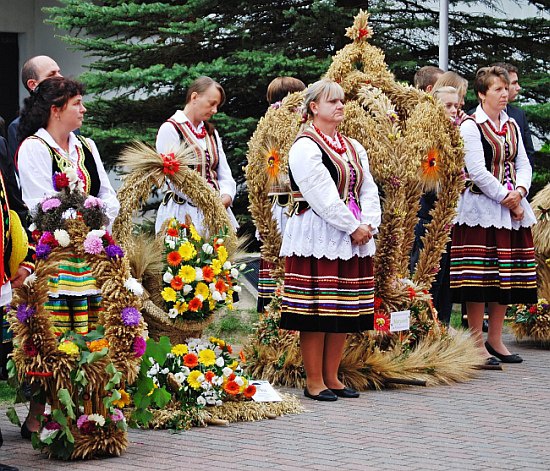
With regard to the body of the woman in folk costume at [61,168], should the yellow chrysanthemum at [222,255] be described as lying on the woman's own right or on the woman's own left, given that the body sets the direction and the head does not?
on the woman's own left

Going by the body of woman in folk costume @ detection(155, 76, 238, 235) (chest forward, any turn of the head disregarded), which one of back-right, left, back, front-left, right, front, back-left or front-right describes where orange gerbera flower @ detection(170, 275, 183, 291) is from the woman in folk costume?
front-right

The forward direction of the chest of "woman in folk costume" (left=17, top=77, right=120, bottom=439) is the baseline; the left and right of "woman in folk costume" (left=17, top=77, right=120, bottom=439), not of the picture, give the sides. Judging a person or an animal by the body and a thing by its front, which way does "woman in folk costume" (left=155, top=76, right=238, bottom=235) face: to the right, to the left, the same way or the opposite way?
the same way

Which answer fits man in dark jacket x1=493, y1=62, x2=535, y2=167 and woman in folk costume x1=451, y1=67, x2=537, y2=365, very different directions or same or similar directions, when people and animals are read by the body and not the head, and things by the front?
same or similar directions

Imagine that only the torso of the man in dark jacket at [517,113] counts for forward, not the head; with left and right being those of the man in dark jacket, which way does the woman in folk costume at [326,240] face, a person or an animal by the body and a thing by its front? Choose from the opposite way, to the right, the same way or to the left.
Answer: the same way

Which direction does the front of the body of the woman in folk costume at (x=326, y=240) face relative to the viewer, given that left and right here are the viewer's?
facing the viewer and to the right of the viewer

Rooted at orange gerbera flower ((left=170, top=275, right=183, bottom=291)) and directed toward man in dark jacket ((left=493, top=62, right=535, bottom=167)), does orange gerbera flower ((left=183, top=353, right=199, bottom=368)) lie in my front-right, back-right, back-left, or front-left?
back-right

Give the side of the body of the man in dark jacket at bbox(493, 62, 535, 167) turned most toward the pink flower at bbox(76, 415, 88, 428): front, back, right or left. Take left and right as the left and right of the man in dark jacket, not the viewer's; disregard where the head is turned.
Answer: right

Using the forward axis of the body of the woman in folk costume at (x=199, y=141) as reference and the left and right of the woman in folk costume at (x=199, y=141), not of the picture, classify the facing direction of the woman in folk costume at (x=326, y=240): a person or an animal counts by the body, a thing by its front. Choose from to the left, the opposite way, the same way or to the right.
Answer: the same way

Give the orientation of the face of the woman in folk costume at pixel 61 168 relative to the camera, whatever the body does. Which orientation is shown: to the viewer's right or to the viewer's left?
to the viewer's right

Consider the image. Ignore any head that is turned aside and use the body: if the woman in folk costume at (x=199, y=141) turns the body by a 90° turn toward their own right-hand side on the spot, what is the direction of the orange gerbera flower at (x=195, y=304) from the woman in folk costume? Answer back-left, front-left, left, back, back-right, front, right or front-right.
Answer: front-left
